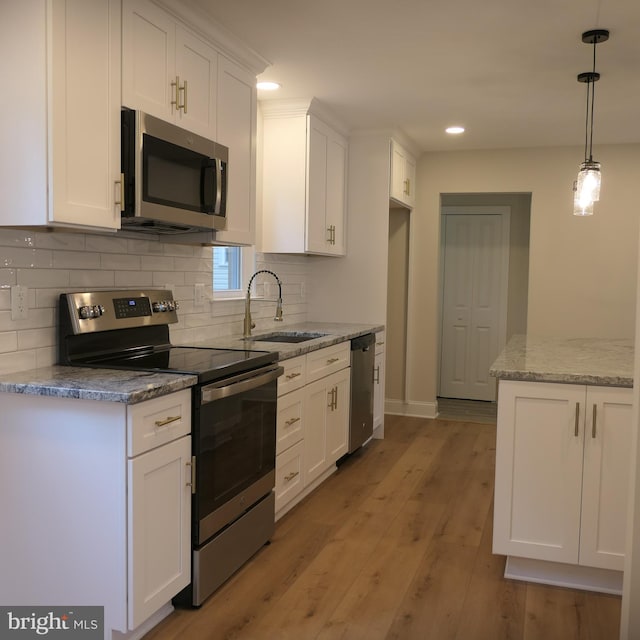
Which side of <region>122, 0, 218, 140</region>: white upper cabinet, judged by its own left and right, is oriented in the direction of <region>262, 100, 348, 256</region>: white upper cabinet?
left

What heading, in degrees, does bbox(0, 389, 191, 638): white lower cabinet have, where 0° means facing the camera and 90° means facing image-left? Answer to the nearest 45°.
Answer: approximately 315°

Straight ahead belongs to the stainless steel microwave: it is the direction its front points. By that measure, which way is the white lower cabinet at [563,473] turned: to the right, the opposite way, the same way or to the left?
to the right

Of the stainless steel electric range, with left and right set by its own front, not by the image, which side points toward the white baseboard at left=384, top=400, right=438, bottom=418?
left

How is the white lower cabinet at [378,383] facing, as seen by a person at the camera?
facing to the right of the viewer

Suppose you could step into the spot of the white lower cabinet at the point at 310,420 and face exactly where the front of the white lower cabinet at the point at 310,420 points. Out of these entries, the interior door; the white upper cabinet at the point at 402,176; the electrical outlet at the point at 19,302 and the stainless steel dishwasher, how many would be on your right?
1

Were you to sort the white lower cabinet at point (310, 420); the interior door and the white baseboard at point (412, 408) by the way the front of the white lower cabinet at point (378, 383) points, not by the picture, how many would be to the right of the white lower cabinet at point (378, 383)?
1

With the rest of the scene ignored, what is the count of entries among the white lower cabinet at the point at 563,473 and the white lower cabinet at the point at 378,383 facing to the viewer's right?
1

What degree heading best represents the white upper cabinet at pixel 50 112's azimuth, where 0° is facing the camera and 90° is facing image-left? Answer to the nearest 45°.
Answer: approximately 315°
